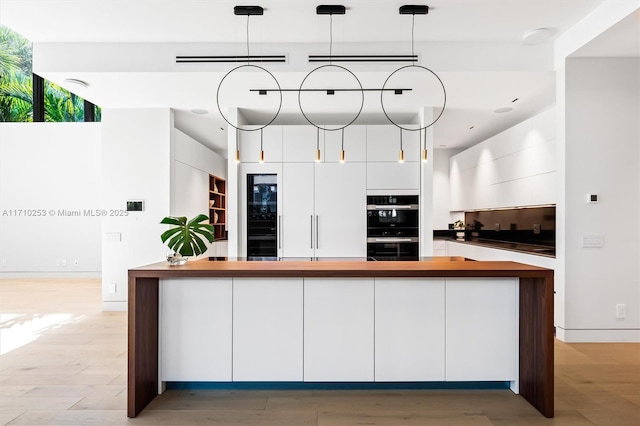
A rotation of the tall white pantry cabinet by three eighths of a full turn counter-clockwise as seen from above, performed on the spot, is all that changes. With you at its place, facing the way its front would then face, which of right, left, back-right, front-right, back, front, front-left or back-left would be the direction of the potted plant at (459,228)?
front

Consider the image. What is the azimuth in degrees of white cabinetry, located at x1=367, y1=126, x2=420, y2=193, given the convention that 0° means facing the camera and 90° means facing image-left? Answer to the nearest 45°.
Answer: approximately 0°

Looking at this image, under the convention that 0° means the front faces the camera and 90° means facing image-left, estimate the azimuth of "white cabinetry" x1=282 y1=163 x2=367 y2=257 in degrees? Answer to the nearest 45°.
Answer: approximately 0°

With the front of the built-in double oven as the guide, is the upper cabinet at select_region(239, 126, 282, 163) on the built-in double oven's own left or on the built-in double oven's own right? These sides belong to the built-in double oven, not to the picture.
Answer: on the built-in double oven's own right

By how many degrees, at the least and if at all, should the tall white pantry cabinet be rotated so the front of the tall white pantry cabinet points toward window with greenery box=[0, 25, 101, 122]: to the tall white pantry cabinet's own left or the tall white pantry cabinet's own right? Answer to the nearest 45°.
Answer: approximately 135° to the tall white pantry cabinet's own right

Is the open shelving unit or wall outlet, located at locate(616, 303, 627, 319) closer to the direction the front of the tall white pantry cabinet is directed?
the wall outlet

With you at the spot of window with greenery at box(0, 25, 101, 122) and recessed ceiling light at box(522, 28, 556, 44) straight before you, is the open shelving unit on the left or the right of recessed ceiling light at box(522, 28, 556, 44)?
left
